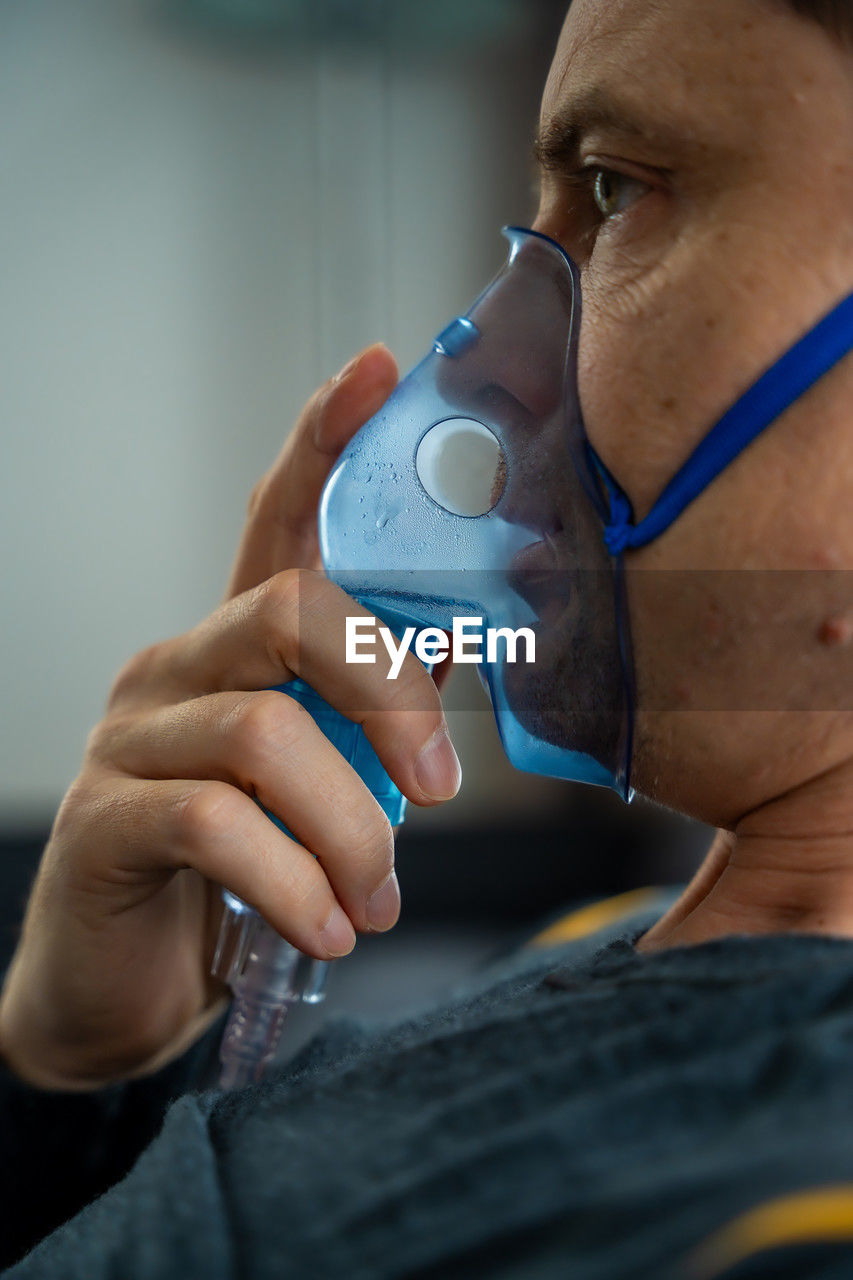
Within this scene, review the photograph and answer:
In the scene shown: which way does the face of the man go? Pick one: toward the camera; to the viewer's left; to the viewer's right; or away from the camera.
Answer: to the viewer's left

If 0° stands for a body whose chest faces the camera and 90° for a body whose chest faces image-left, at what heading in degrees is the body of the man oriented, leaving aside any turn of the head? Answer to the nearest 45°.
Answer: approximately 90°
